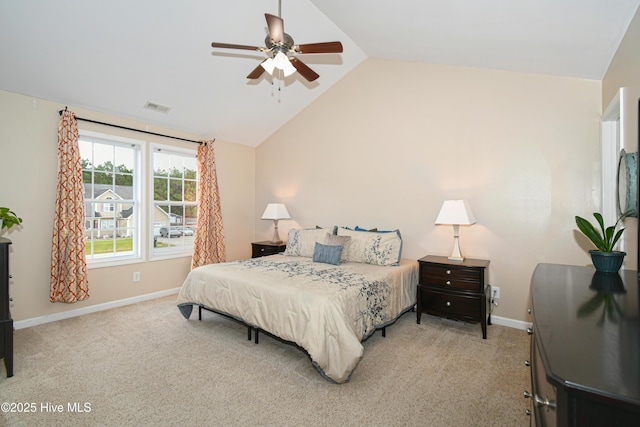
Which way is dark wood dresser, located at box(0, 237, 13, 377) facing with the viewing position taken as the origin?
facing to the right of the viewer

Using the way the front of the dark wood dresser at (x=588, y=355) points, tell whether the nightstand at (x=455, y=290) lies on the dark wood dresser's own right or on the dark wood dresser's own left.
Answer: on the dark wood dresser's own right

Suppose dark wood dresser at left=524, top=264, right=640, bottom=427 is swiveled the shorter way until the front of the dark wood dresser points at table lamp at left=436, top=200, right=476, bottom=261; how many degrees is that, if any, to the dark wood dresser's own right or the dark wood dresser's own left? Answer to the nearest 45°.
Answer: approximately 45° to the dark wood dresser's own right

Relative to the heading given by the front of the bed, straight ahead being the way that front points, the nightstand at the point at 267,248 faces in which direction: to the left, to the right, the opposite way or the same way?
the same way

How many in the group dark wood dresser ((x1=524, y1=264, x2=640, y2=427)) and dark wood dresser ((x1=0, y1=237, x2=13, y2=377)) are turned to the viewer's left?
1

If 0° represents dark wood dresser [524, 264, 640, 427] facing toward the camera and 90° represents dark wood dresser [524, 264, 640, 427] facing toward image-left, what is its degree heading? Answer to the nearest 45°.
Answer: approximately 90°

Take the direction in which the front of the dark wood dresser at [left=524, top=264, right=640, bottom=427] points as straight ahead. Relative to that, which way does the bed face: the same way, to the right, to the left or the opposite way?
to the left

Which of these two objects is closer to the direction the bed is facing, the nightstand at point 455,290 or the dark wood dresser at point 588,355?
the dark wood dresser

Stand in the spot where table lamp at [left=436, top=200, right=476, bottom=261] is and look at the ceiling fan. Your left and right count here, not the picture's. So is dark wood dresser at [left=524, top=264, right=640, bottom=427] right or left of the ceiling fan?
left

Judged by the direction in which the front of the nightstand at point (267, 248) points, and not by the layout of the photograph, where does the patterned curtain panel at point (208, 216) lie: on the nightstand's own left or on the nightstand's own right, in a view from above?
on the nightstand's own right

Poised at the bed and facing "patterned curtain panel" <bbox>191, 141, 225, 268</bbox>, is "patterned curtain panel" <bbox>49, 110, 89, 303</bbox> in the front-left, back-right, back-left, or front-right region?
front-left

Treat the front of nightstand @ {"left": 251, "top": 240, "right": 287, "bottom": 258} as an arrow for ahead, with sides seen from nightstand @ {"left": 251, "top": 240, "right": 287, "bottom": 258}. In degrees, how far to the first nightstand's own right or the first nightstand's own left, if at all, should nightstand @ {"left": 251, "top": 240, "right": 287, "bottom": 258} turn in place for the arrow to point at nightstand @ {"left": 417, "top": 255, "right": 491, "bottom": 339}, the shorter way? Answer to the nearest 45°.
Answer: approximately 90° to the first nightstand's own left
